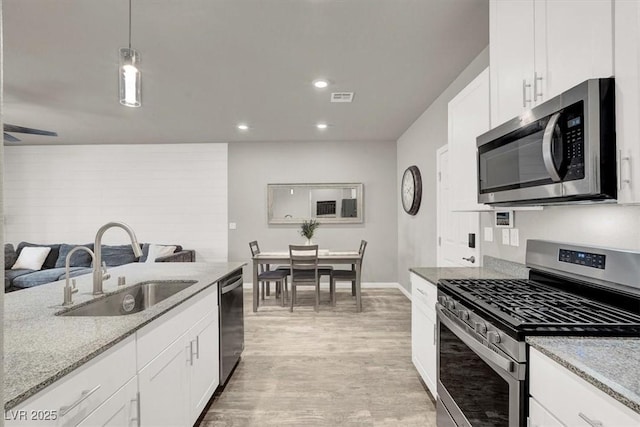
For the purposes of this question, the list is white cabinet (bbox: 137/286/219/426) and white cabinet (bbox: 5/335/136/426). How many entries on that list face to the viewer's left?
0

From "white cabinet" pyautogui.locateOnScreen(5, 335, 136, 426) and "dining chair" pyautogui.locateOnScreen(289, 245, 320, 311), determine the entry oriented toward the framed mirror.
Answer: the dining chair

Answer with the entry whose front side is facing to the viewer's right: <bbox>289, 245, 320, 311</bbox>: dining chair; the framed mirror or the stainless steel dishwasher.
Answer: the stainless steel dishwasher

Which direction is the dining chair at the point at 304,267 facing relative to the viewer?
away from the camera

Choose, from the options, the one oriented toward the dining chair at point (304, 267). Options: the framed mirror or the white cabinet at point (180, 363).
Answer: the framed mirror

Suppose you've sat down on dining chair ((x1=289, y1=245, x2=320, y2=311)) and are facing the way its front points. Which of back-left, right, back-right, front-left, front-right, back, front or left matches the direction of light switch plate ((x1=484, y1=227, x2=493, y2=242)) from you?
back-right

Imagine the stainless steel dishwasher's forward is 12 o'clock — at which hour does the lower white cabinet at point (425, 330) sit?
The lower white cabinet is roughly at 1 o'clock from the stainless steel dishwasher.

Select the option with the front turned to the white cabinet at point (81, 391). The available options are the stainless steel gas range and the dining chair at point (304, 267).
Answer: the stainless steel gas range

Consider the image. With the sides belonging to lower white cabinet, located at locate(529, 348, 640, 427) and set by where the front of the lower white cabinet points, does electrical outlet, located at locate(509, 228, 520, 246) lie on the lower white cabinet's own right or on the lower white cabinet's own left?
on the lower white cabinet's own right

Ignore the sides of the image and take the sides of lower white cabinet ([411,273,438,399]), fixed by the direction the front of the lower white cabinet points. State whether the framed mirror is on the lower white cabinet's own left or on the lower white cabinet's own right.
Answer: on the lower white cabinet's own right

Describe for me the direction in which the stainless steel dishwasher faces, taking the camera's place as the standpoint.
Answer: facing to the right of the viewer

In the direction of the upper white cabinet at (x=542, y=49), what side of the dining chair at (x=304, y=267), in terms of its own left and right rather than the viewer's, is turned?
back

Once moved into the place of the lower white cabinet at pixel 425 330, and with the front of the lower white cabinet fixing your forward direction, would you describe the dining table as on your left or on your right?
on your right
